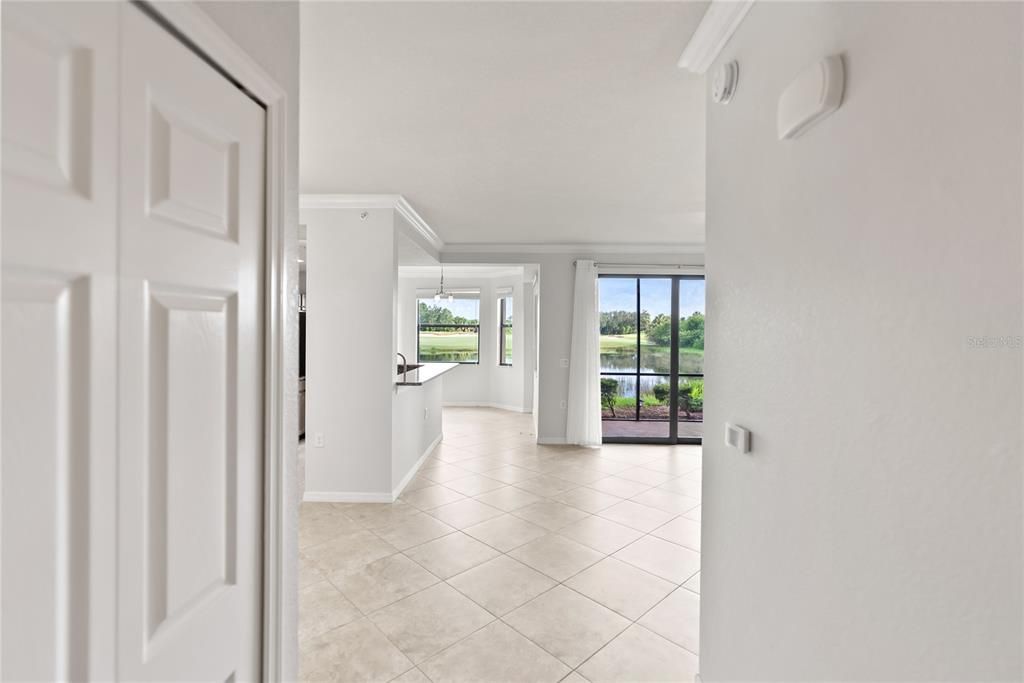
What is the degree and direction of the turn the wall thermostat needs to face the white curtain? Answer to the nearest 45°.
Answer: approximately 90° to its right

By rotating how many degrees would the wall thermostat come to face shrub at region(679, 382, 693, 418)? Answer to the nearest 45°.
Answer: approximately 135° to its right

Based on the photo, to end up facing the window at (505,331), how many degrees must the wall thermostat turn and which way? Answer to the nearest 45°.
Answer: approximately 90° to its right

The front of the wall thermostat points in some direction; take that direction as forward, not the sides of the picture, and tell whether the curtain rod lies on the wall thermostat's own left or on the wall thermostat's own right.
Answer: on the wall thermostat's own right

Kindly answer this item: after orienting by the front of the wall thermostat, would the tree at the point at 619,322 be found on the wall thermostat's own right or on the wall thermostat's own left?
on the wall thermostat's own right

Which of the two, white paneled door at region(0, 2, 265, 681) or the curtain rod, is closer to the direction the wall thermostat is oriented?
the white paneled door

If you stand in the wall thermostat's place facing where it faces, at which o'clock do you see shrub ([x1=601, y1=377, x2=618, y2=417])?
The shrub is roughly at 4 o'clock from the wall thermostat.

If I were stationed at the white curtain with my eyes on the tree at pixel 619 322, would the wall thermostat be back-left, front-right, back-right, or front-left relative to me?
back-right

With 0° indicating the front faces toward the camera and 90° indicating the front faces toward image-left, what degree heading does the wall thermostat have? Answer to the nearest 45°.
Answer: approximately 45°

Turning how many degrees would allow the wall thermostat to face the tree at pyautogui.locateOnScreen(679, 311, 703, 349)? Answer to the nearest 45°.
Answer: approximately 135° to its right

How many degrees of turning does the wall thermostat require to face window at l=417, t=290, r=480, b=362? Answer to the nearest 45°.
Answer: approximately 90° to its right

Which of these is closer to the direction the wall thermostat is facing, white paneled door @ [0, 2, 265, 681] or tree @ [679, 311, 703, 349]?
the white paneled door

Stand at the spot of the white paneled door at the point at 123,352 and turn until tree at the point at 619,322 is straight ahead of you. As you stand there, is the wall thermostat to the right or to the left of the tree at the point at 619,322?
right
